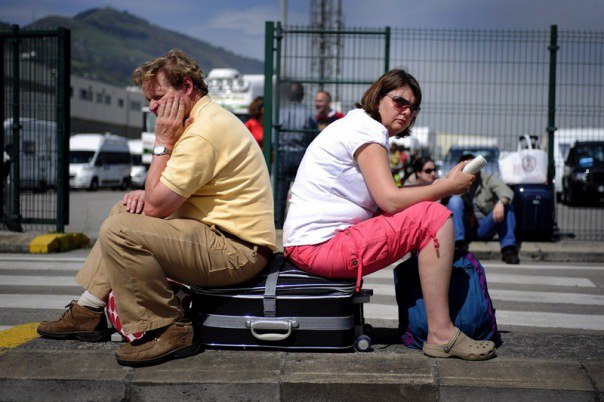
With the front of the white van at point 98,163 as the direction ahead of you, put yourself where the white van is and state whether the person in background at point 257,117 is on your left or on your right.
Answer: on your left

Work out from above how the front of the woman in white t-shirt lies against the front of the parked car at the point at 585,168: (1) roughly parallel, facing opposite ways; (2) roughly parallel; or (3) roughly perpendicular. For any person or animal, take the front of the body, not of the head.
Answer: roughly perpendicular

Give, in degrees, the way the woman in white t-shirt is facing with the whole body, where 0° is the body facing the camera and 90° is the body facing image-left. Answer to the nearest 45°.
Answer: approximately 270°

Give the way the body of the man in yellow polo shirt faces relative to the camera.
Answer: to the viewer's left

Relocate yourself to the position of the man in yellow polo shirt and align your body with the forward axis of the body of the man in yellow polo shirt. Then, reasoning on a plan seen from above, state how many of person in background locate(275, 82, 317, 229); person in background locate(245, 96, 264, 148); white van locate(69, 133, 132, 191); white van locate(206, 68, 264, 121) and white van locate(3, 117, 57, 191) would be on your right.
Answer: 5

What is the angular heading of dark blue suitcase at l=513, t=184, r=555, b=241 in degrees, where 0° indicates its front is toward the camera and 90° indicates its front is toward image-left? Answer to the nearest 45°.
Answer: approximately 0°

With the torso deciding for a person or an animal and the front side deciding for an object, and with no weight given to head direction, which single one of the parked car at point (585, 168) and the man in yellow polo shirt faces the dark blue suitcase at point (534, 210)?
the parked car

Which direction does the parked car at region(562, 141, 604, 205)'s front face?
toward the camera

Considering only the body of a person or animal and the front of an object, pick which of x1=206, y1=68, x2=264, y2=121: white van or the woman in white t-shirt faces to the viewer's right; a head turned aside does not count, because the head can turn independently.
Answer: the woman in white t-shirt

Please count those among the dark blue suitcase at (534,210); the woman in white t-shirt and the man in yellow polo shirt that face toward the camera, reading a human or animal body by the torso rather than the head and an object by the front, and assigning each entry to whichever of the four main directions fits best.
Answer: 1
